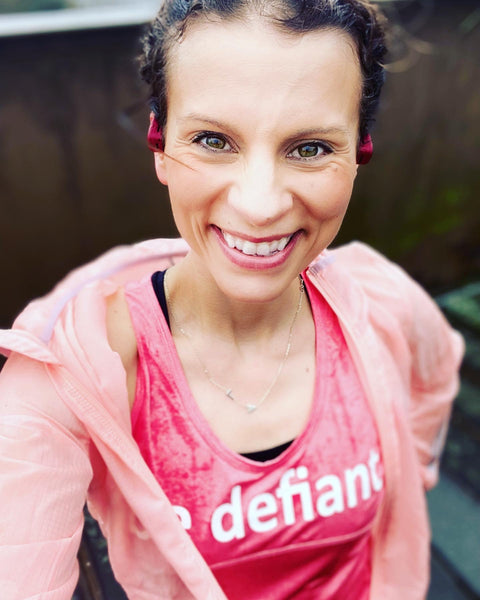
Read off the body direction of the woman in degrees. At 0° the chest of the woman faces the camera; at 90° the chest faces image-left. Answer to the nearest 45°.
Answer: approximately 0°
